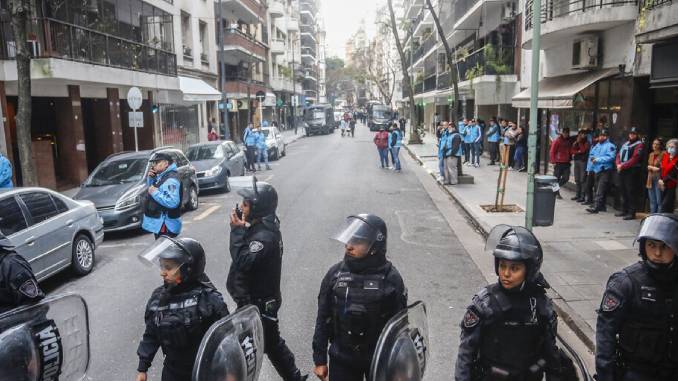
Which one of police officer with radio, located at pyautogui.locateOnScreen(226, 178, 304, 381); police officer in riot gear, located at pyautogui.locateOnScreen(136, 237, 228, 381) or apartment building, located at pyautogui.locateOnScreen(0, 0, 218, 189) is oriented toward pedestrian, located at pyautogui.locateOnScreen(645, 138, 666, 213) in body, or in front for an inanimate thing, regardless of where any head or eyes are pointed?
the apartment building

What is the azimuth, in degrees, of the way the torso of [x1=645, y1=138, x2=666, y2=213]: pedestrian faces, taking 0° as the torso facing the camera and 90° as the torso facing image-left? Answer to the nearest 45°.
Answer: approximately 45°

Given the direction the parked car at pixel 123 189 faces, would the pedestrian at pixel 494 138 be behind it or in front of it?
behind

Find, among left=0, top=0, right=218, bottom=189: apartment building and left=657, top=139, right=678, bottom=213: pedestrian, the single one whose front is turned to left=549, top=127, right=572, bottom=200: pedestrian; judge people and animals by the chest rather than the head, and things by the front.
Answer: the apartment building

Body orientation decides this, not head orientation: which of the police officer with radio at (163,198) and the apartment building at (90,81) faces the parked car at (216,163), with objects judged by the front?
the apartment building

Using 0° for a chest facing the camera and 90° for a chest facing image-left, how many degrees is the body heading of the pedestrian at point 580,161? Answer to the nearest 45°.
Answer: approximately 45°

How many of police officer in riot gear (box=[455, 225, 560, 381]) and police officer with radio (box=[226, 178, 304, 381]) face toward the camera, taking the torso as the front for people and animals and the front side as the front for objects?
1

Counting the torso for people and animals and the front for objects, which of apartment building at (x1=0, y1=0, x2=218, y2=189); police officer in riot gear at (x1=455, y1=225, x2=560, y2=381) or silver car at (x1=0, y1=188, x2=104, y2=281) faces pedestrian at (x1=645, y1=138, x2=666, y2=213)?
the apartment building

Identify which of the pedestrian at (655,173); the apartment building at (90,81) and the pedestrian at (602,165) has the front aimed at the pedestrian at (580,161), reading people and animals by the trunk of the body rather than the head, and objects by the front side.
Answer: the apartment building

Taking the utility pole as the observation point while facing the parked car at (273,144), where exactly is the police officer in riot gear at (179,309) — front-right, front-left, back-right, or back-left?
back-left

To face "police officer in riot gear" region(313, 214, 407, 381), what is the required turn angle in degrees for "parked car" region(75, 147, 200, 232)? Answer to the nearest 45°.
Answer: approximately 45° to its left
